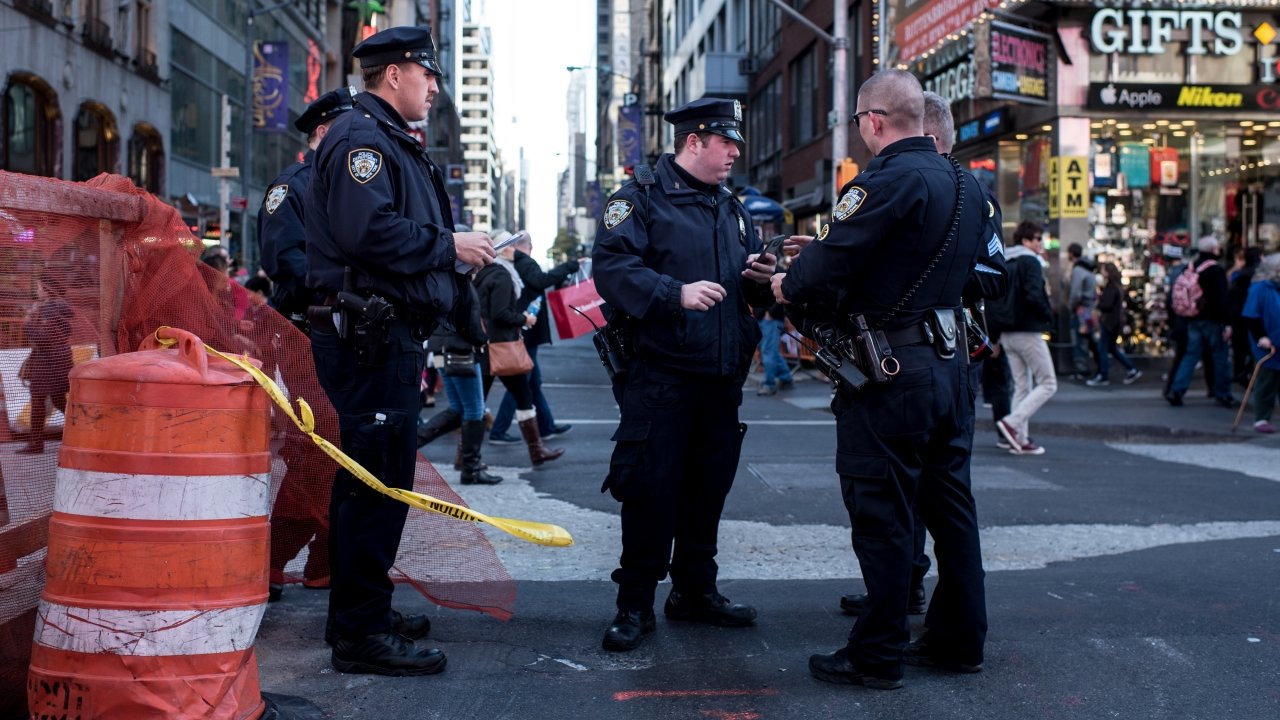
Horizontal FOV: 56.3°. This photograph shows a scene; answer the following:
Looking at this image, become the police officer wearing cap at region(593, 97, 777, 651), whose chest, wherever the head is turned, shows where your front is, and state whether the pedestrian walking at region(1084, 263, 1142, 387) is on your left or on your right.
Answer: on your left

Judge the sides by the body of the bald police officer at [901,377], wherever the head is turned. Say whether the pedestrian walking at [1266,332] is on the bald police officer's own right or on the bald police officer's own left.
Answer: on the bald police officer's own right

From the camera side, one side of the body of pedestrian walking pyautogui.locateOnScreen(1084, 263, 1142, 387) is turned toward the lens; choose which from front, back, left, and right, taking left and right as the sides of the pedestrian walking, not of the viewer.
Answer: left

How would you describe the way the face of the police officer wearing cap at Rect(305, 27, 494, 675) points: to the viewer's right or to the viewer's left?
to the viewer's right

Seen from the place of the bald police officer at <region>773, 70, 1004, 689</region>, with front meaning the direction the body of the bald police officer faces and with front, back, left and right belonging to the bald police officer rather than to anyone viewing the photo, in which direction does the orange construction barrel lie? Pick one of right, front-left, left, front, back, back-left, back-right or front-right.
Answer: left

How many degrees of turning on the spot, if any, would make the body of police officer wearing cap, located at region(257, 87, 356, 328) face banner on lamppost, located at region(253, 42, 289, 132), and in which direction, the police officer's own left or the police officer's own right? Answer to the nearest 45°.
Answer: approximately 90° to the police officer's own left

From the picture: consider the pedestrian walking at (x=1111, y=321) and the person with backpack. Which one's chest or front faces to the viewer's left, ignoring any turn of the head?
the pedestrian walking

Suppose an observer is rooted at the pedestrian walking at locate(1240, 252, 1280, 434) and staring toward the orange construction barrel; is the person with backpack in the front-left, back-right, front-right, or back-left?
back-right

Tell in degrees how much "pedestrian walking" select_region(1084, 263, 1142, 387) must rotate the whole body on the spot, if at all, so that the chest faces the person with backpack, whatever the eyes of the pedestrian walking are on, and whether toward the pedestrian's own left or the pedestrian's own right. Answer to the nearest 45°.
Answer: approximately 90° to the pedestrian's own left

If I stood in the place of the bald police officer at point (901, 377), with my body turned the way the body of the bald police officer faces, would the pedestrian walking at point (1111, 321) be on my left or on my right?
on my right
